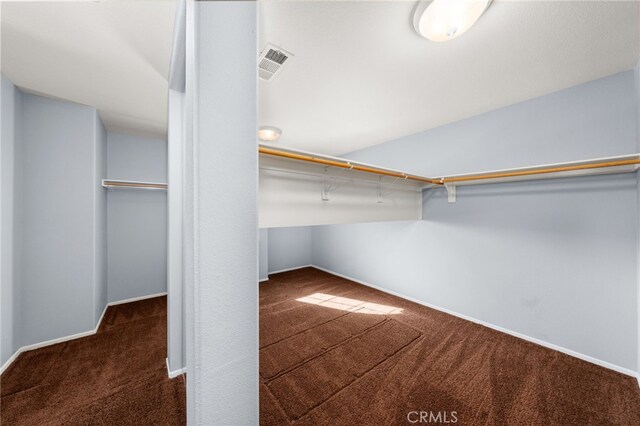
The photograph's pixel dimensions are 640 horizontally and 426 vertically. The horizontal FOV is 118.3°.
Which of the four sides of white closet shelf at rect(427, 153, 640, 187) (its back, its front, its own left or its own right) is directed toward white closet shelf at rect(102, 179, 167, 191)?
front

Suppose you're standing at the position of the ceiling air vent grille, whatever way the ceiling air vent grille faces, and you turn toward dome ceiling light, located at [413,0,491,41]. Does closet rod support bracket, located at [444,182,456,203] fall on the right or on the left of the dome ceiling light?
left

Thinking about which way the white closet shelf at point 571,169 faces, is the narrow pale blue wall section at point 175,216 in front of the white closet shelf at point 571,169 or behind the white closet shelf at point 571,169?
in front

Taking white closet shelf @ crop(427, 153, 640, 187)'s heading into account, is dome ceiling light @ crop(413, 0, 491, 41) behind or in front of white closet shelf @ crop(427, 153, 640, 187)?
in front

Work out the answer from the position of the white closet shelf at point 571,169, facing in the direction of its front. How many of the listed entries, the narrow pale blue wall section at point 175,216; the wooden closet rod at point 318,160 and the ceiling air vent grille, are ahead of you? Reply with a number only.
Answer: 3

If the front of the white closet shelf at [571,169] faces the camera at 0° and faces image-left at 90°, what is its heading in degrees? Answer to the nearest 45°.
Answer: approximately 45°

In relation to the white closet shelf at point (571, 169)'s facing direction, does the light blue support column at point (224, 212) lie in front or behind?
in front

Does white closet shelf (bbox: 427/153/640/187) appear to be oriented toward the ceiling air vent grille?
yes
